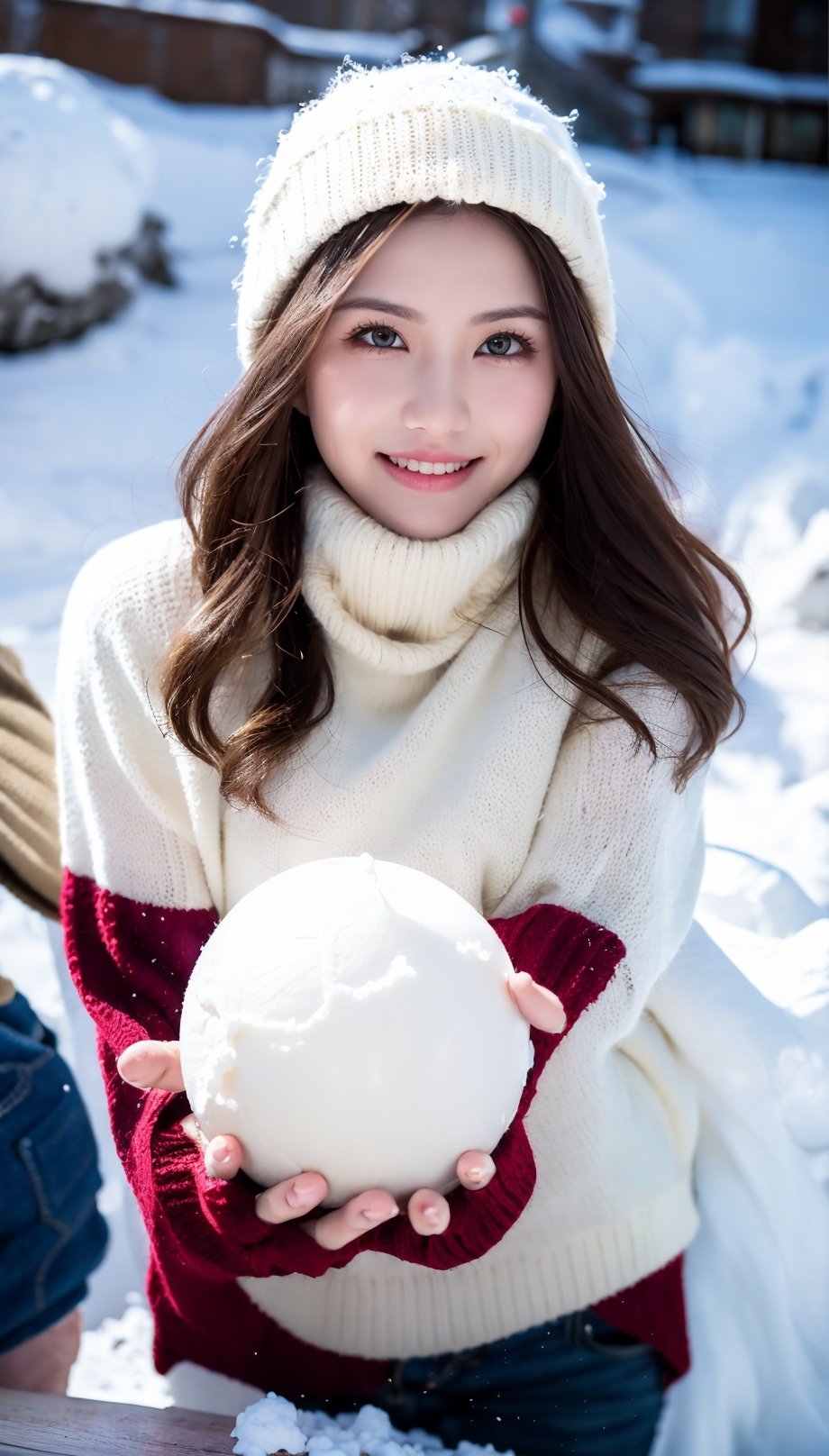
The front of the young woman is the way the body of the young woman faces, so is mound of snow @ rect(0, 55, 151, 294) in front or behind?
behind

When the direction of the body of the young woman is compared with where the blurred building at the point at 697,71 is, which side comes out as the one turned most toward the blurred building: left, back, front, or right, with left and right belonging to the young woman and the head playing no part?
back

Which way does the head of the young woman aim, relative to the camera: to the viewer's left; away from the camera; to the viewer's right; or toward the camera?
toward the camera

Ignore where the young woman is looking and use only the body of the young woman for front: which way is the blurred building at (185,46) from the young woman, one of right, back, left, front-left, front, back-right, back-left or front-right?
back

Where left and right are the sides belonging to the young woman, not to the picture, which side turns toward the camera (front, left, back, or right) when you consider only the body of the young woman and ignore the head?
front

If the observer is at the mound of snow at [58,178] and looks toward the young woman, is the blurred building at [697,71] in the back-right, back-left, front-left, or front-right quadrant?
back-left
